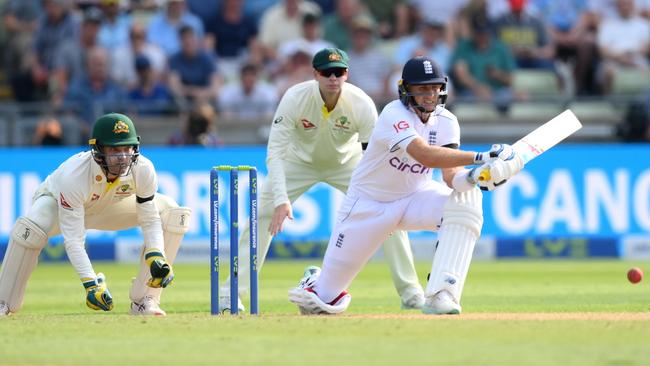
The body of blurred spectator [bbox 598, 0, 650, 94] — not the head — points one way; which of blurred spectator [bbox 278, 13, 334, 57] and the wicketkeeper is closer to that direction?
the wicketkeeper

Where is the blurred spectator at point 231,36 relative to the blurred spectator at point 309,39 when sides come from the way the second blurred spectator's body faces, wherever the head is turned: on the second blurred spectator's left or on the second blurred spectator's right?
on the second blurred spectator's right

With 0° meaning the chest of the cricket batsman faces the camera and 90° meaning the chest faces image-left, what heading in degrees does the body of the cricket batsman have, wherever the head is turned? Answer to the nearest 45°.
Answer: approximately 315°

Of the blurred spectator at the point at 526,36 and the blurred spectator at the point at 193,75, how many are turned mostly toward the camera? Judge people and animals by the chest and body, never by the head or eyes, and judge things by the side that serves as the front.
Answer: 2

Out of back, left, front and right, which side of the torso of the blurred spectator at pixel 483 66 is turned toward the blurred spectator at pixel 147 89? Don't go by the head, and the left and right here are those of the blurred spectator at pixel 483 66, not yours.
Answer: right

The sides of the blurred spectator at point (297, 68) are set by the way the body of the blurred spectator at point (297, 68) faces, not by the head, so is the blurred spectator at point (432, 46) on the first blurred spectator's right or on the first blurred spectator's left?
on the first blurred spectator's left

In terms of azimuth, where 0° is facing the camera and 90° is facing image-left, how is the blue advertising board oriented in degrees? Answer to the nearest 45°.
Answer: approximately 0°

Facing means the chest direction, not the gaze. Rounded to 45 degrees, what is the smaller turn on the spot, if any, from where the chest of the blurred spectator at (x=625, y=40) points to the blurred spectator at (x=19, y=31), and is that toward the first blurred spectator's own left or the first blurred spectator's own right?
approximately 90° to the first blurred spectator's own right

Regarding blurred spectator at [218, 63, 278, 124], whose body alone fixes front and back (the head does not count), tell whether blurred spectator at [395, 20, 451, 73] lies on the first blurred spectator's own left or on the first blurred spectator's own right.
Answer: on the first blurred spectator's own left
